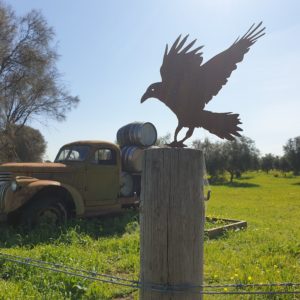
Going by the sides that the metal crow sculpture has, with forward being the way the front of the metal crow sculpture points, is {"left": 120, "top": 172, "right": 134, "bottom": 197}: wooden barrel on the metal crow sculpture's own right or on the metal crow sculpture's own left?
on the metal crow sculpture's own right

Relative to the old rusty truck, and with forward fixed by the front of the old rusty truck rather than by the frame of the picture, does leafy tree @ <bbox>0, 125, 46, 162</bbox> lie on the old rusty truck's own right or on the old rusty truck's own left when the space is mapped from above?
on the old rusty truck's own right

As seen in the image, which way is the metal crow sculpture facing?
to the viewer's left

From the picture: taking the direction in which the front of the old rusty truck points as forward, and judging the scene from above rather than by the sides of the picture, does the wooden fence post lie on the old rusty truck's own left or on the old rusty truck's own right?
on the old rusty truck's own left

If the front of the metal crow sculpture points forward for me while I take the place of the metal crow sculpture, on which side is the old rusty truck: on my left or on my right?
on my right
